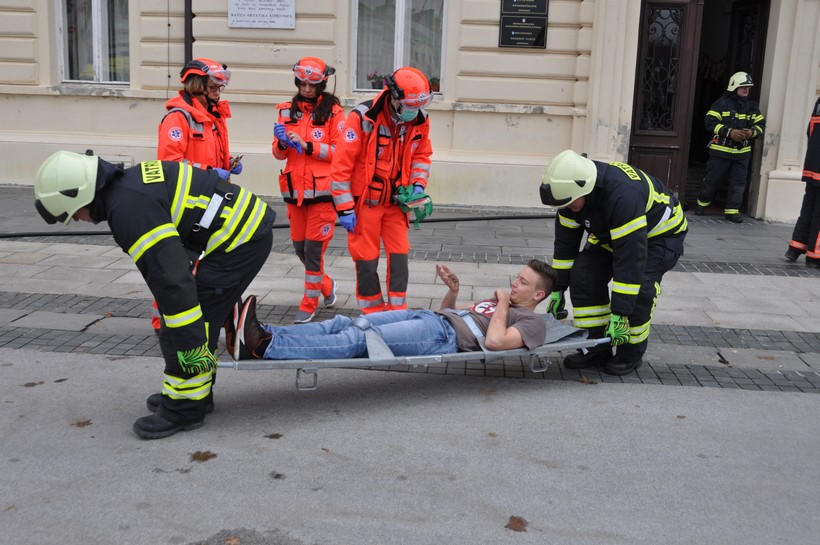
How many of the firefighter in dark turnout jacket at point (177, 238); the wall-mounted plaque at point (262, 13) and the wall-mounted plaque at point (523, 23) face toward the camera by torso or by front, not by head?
2

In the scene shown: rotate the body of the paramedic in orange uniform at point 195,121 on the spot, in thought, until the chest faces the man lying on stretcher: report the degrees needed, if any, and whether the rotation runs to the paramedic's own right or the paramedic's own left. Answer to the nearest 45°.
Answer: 0° — they already face them

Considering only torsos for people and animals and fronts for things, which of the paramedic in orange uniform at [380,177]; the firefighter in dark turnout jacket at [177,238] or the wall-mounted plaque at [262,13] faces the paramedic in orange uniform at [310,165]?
the wall-mounted plaque

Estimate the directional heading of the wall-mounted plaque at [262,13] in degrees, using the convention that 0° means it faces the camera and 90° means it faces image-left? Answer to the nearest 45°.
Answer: approximately 0°

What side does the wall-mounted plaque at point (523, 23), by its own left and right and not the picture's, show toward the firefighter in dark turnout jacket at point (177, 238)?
front

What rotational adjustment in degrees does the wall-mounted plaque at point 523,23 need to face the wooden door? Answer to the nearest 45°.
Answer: approximately 90° to its left

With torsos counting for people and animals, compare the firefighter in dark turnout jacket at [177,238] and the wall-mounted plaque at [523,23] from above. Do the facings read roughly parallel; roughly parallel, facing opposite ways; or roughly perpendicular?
roughly perpendicular

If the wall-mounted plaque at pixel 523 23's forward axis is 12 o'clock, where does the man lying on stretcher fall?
The man lying on stretcher is roughly at 12 o'clock from the wall-mounted plaque.

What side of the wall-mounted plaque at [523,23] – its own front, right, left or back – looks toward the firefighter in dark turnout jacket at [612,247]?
front

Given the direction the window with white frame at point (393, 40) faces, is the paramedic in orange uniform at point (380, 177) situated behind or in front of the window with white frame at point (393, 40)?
in front

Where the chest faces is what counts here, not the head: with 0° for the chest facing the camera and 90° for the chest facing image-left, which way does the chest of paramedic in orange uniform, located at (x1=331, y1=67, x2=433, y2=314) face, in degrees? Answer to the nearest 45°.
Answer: approximately 315°

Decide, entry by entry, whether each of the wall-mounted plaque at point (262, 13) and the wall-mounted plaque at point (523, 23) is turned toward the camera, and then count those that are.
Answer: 2
